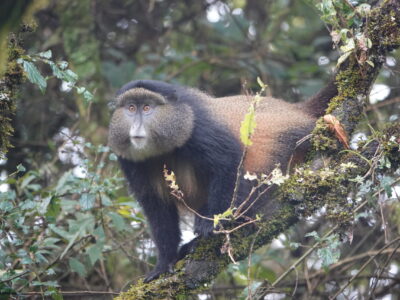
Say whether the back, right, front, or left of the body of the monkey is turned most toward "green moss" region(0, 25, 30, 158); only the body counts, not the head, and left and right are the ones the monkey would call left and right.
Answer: front

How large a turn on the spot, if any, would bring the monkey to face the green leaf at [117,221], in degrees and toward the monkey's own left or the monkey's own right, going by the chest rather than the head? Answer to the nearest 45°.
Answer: approximately 45° to the monkey's own right

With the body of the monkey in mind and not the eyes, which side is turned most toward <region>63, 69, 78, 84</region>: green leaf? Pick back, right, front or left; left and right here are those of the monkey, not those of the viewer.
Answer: front

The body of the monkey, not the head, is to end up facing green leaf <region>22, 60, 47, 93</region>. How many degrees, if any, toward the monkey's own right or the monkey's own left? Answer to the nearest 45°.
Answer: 0° — it already faces it

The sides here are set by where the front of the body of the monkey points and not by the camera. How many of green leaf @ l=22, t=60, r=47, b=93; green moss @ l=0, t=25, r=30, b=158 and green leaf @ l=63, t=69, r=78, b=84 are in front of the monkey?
3

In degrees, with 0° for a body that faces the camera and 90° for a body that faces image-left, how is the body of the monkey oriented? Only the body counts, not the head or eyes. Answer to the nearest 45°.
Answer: approximately 45°
